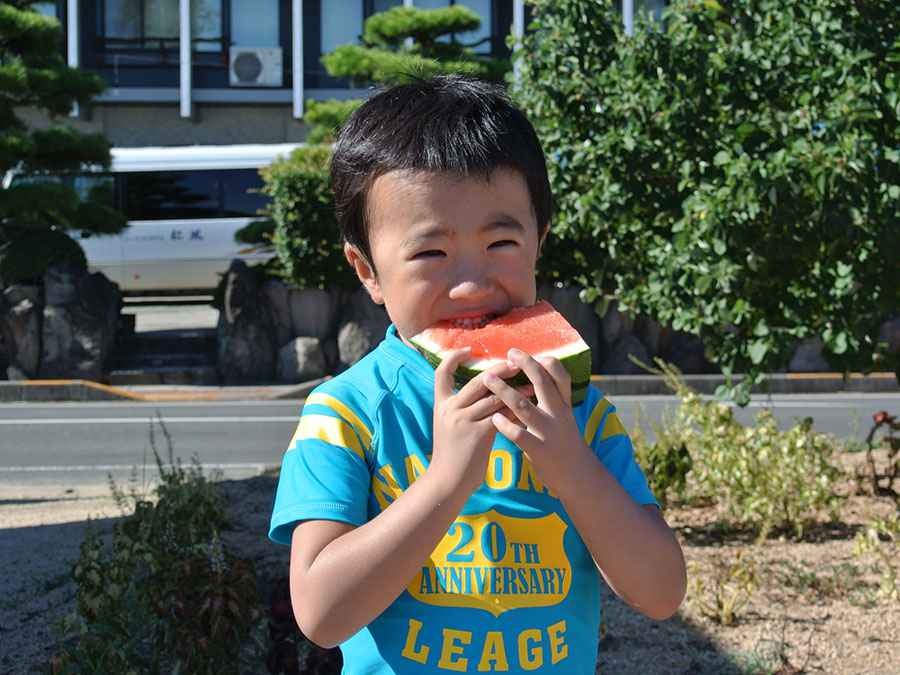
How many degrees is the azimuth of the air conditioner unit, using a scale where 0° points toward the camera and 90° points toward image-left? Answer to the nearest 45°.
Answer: approximately 0°

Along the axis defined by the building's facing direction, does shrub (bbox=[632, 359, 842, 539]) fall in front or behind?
in front

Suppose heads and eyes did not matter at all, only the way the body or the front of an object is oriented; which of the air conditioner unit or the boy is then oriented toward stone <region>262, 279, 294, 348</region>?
the air conditioner unit

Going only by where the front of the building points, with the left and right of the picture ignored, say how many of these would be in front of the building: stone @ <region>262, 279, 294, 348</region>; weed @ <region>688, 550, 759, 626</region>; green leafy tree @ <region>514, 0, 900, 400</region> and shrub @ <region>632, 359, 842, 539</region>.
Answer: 4

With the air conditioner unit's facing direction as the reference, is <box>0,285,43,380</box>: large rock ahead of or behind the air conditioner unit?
ahead

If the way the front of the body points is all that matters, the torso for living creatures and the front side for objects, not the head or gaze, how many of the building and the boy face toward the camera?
2

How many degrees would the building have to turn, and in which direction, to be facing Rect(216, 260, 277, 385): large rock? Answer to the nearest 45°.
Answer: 0° — it already faces it

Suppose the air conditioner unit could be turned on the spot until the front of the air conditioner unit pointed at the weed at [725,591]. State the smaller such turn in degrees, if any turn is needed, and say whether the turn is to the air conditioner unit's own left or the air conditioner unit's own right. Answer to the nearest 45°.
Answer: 0° — it already faces it

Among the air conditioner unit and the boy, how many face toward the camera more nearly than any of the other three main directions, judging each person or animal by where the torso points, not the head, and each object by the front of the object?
2

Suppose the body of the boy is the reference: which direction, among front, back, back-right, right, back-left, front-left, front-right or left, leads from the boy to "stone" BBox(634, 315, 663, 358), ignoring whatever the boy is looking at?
back

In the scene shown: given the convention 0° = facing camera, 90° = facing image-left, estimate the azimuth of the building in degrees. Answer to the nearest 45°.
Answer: approximately 0°
